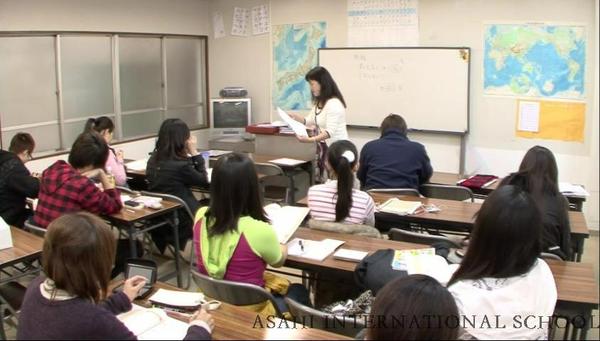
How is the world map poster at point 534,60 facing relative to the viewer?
toward the camera

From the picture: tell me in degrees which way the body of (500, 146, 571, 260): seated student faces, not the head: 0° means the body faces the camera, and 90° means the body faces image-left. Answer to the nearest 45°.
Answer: approximately 135°

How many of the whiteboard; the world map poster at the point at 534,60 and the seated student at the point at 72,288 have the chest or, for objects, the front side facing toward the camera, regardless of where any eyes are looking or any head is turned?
2

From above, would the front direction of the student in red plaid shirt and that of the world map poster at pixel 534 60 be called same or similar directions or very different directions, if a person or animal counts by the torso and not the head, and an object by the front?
very different directions

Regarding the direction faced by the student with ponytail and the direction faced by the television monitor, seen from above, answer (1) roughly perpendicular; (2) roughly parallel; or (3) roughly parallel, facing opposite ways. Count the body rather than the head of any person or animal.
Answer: roughly parallel, facing opposite ways

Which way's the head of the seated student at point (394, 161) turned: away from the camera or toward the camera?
away from the camera

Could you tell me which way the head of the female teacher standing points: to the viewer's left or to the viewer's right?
to the viewer's left

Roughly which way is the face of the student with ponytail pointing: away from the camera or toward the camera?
away from the camera

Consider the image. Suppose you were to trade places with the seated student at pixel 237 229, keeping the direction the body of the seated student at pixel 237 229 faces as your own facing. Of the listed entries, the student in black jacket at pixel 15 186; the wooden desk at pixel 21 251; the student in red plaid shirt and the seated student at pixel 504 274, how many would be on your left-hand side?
3

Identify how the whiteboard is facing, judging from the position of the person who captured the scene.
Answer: facing the viewer

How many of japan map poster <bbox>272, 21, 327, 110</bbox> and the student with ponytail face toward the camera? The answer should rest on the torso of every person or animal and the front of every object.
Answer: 1

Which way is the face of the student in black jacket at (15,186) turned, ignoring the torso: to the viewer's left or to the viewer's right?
to the viewer's right

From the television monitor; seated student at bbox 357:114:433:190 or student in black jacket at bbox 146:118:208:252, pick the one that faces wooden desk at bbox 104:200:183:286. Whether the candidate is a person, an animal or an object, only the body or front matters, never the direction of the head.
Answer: the television monitor

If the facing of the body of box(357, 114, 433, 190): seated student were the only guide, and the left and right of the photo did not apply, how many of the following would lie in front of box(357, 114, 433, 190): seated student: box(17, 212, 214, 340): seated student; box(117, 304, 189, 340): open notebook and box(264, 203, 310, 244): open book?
0

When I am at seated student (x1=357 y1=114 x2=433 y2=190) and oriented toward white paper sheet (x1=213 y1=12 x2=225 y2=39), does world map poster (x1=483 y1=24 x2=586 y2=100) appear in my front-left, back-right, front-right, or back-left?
front-right

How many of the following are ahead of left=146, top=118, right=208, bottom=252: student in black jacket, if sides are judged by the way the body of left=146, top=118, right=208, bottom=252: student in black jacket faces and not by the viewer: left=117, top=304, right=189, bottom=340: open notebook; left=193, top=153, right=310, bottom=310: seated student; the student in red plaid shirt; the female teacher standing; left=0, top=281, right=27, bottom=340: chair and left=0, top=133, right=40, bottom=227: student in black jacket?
1

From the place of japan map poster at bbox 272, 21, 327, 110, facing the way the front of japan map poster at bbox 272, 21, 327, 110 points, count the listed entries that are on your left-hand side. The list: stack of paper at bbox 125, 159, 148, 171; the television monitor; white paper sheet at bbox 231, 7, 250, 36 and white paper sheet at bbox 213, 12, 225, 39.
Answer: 0

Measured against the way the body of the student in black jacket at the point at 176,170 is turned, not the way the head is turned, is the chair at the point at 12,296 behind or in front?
behind
